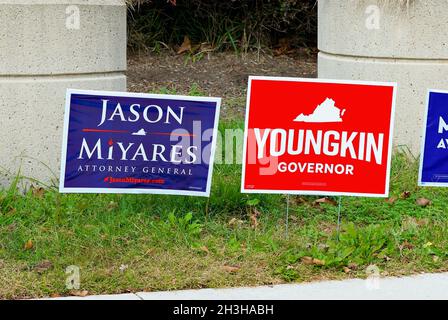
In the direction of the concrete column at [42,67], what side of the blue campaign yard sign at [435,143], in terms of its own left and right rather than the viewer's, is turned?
right

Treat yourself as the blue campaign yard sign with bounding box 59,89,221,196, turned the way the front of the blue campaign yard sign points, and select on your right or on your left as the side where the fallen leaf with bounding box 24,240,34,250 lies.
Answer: on your right

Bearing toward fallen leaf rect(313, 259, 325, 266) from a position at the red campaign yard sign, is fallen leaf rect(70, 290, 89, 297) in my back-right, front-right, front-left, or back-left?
front-right

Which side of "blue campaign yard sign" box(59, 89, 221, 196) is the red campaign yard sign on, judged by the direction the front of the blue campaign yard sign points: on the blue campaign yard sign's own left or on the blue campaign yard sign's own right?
on the blue campaign yard sign's own left

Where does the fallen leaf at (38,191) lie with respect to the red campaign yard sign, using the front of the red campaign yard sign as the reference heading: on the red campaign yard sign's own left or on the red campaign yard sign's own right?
on the red campaign yard sign's own right

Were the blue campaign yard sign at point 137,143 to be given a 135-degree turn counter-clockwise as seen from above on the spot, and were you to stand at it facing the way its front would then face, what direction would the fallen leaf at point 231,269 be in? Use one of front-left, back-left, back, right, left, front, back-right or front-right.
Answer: right

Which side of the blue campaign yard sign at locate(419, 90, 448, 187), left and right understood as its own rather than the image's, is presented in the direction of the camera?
front

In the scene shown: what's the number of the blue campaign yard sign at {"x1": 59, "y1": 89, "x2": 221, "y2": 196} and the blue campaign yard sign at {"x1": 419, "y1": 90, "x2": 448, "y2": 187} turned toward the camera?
2

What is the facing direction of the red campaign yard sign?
toward the camera
